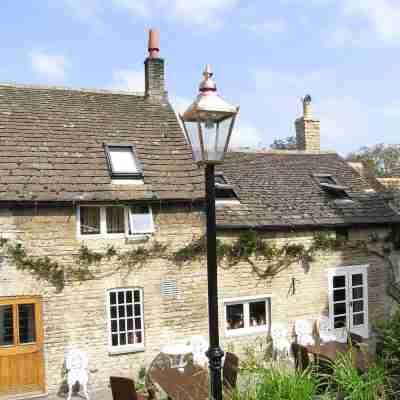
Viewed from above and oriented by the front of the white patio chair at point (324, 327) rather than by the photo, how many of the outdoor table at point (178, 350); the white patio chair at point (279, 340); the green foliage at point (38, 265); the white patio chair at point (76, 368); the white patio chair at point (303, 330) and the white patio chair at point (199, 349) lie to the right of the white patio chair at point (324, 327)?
6

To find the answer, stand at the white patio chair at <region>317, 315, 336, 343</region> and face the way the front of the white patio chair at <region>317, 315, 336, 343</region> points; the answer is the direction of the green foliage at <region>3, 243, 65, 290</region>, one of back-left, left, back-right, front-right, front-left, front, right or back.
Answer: right

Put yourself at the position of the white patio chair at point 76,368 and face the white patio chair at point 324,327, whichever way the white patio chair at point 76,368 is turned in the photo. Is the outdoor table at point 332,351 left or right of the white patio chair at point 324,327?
right

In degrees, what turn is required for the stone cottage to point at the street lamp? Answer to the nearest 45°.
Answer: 0° — it already faces it

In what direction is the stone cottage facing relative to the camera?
toward the camera

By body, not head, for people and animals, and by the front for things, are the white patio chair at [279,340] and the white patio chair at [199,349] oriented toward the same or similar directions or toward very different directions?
same or similar directions

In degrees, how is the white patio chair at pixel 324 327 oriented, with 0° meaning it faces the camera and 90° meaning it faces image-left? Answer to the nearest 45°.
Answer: approximately 315°

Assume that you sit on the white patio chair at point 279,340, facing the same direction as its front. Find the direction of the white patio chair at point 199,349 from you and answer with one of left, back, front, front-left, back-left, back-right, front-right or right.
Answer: right

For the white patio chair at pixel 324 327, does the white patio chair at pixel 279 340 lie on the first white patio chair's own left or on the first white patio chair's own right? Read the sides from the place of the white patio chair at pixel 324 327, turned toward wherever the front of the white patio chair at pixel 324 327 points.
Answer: on the first white patio chair's own right

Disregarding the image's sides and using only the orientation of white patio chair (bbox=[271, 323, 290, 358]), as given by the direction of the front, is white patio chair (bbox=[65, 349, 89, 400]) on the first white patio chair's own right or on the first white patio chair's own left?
on the first white patio chair's own right

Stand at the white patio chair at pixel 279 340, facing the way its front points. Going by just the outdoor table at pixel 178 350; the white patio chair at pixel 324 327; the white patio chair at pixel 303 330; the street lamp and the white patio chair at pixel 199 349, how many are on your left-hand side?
2

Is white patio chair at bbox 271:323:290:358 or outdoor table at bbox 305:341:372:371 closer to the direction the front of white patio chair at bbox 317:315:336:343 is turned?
the outdoor table

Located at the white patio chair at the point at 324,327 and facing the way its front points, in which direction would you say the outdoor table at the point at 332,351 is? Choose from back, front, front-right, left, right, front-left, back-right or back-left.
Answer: front-right
